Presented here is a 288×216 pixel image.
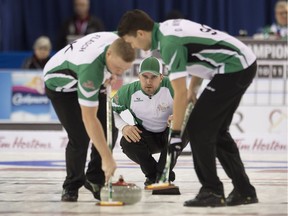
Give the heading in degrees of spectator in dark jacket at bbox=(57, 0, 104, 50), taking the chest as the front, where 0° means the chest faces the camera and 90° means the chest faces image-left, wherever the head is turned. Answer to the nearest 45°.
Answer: approximately 0°

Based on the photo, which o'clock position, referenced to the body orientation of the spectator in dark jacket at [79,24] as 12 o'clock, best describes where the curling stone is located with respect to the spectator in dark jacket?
The curling stone is roughly at 12 o'clock from the spectator in dark jacket.

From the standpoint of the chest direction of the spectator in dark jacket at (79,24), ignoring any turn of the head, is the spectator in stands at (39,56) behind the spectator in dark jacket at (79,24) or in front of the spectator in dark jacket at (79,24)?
in front
